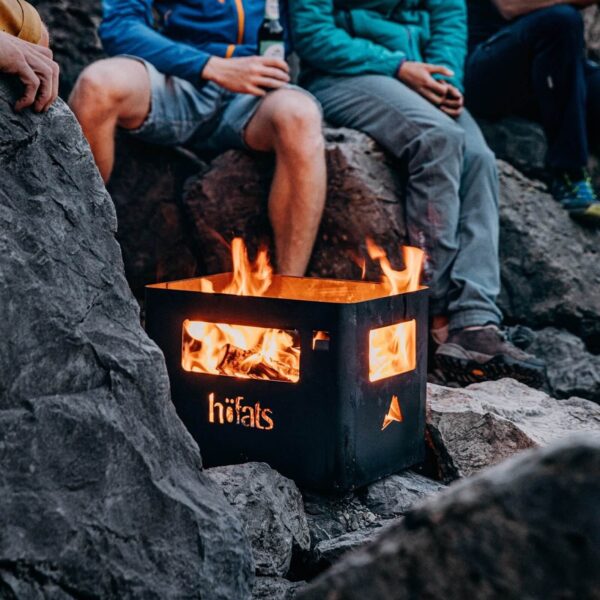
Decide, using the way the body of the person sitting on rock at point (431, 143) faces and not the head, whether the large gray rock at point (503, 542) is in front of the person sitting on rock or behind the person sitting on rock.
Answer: in front

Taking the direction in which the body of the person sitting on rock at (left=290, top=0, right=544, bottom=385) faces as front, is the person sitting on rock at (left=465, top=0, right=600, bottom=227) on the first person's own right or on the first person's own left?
on the first person's own left

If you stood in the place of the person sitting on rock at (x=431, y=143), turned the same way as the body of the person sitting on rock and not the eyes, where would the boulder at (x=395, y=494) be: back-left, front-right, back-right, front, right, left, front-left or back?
front-right

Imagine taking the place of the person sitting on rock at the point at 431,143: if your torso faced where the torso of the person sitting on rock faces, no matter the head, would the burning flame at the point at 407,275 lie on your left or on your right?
on your right

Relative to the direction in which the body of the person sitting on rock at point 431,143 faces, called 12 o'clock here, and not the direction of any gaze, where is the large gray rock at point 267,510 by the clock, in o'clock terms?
The large gray rock is roughly at 2 o'clock from the person sitting on rock.

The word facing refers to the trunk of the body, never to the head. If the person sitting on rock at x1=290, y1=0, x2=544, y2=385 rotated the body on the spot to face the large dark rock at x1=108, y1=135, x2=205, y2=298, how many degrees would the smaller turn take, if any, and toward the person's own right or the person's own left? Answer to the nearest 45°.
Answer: approximately 135° to the person's own right

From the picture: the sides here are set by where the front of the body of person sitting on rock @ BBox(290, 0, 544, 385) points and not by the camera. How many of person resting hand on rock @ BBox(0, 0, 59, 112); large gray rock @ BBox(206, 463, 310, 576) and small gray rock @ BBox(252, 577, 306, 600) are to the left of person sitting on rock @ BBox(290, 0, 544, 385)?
0

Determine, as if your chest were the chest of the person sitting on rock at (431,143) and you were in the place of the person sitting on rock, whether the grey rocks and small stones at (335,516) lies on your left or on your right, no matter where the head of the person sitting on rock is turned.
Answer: on your right

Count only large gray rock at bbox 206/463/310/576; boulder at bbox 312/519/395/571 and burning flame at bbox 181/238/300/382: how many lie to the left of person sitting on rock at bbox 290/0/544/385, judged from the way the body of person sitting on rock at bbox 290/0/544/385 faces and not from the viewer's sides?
0

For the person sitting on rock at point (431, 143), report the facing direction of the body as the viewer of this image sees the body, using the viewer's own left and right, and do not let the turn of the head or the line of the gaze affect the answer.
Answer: facing the viewer and to the right of the viewer

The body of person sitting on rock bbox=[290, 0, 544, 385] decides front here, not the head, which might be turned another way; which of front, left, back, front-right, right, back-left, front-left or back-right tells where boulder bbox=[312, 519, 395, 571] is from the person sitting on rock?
front-right

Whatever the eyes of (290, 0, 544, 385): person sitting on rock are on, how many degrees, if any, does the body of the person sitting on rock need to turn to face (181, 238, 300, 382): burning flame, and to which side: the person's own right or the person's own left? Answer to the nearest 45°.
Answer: approximately 45° to the person's own right

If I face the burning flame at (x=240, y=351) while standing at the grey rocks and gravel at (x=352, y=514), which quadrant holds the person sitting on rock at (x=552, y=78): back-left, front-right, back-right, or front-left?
front-right

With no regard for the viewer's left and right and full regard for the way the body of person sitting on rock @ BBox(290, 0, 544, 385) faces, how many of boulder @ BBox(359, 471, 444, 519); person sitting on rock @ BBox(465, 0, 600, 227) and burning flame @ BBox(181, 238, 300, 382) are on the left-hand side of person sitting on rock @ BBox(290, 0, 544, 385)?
1

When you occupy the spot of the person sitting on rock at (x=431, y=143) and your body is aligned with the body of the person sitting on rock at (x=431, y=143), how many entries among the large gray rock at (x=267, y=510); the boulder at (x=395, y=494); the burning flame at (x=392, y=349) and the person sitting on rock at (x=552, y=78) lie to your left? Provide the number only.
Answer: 1

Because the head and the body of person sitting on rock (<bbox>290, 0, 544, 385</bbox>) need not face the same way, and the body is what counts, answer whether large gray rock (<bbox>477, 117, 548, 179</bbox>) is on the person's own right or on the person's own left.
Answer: on the person's own left

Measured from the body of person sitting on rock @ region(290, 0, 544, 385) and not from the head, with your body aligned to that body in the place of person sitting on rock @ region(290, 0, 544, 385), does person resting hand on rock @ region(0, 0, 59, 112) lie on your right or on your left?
on your right

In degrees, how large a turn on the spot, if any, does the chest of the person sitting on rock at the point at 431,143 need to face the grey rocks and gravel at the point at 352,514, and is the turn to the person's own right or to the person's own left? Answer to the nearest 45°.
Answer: approximately 45° to the person's own right

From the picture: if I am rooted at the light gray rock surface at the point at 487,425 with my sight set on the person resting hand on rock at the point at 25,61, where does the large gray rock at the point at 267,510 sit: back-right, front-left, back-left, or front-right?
front-left

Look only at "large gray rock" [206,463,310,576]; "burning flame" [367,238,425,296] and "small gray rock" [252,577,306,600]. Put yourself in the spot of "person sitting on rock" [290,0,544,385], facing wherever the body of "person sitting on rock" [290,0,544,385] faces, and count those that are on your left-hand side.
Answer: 0
